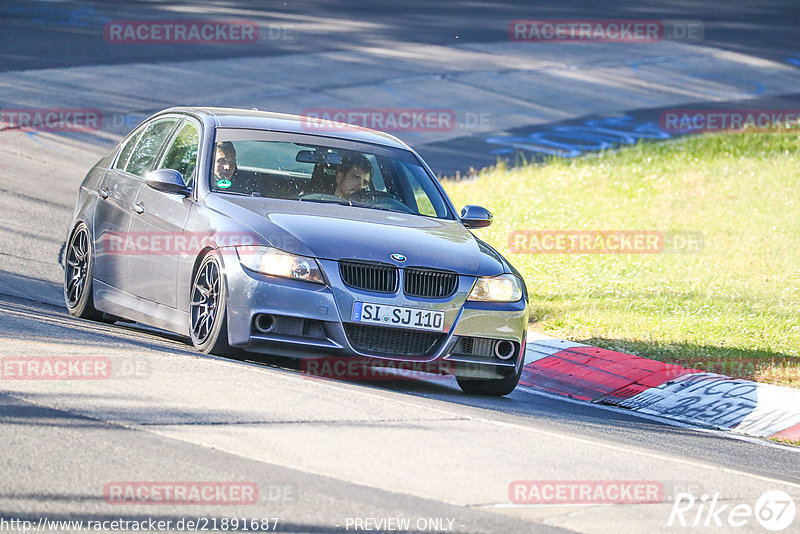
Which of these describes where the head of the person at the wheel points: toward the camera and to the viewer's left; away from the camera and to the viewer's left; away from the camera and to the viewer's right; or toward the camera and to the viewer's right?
toward the camera and to the viewer's right

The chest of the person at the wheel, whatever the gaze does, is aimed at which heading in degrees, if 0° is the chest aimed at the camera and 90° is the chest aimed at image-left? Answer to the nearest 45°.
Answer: approximately 315°

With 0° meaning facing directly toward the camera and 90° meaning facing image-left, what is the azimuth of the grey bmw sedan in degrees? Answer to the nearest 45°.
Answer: approximately 315°
